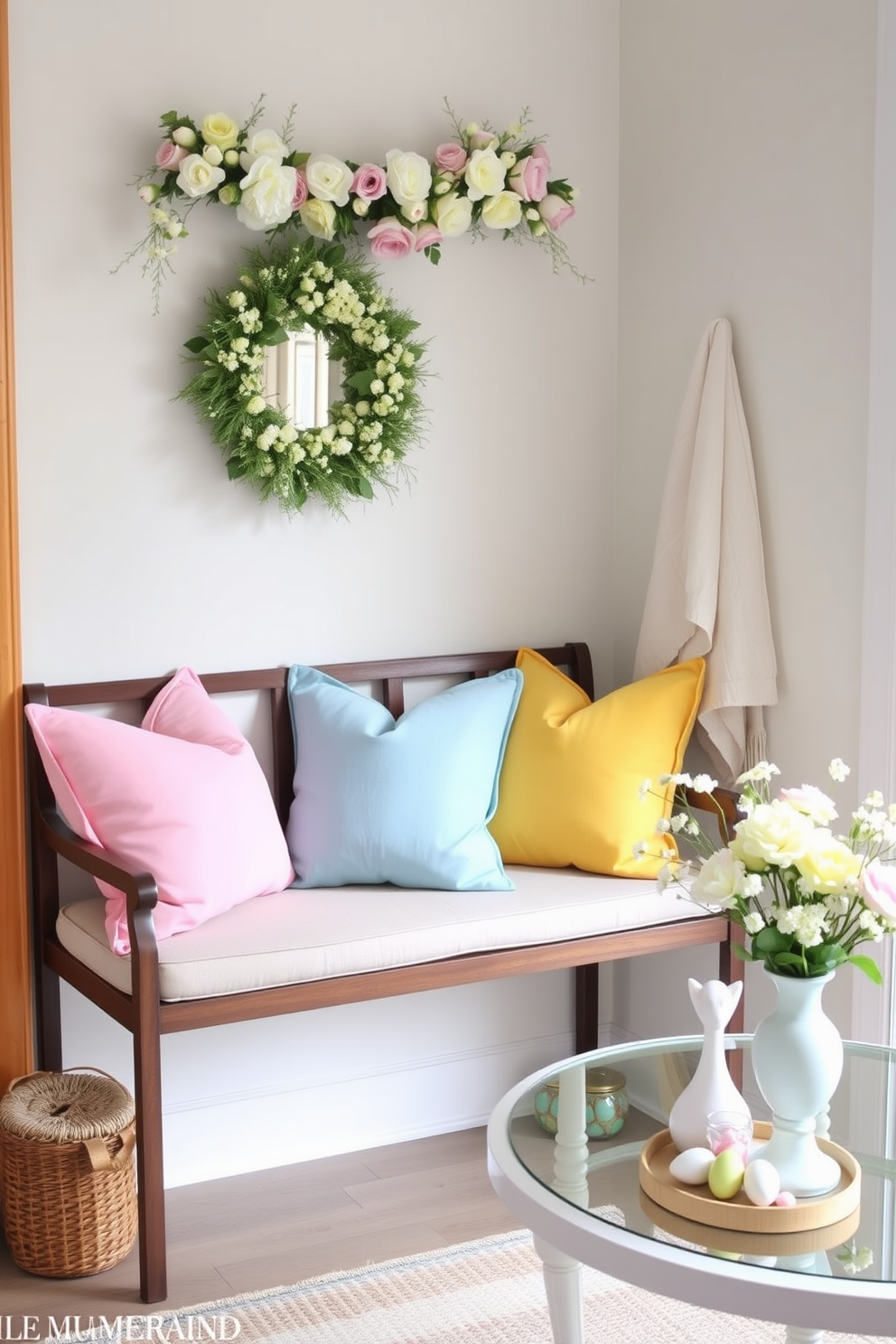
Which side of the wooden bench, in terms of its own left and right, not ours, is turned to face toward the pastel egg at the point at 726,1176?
front

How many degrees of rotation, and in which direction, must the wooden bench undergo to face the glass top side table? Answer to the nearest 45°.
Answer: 0° — it already faces it

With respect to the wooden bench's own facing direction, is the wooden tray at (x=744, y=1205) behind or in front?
in front

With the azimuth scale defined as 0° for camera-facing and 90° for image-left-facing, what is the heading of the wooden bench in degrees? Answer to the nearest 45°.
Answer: approximately 315°

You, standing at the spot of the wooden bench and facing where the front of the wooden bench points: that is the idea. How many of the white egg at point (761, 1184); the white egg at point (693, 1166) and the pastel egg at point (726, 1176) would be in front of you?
3

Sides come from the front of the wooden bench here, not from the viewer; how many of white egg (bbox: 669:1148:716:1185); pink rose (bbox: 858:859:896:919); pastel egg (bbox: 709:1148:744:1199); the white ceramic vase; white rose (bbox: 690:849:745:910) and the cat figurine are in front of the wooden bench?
6

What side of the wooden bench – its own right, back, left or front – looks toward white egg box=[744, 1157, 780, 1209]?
front

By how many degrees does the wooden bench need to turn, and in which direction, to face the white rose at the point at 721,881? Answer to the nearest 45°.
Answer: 0° — it already faces it
